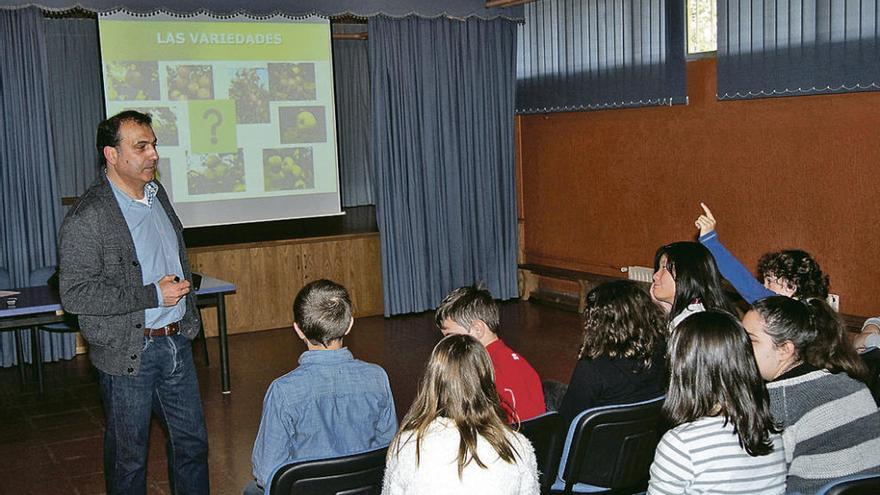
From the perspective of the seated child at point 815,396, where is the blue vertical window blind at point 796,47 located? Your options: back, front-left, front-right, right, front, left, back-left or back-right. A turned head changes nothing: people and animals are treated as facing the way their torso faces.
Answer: front-right

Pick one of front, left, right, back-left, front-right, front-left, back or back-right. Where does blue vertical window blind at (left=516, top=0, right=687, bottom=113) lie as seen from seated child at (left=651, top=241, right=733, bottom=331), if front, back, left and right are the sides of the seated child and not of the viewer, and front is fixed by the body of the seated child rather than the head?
right

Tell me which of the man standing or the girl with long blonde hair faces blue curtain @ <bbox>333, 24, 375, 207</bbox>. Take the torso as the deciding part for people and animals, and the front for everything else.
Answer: the girl with long blonde hair

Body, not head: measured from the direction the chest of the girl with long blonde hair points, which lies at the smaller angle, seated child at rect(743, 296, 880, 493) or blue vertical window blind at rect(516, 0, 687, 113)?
the blue vertical window blind

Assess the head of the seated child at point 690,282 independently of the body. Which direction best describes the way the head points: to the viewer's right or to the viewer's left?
to the viewer's left

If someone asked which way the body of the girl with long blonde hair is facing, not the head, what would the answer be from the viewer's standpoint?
away from the camera

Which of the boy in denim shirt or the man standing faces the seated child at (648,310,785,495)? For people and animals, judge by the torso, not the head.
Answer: the man standing

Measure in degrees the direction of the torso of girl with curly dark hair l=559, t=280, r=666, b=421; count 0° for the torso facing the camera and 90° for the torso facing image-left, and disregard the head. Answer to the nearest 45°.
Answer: approximately 135°

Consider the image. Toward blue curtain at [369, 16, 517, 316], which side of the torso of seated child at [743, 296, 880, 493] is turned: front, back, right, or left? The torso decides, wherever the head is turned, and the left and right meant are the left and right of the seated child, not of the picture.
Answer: front

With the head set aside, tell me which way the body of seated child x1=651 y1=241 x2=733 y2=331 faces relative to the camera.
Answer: to the viewer's left

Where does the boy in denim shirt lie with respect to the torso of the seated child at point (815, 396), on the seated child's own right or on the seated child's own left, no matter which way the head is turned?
on the seated child's own left
